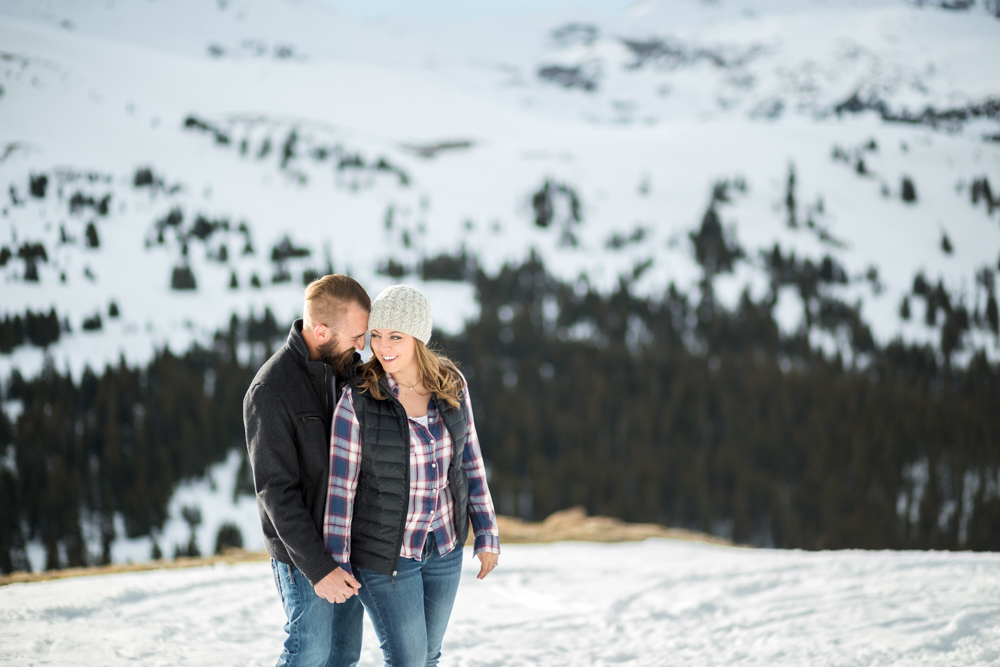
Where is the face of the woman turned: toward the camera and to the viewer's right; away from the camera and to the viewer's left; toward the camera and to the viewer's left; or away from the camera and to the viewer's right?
toward the camera and to the viewer's left

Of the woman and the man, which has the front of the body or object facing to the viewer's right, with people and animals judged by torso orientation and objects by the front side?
the man

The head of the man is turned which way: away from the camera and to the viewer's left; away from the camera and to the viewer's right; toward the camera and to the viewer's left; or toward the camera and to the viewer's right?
toward the camera and to the viewer's right

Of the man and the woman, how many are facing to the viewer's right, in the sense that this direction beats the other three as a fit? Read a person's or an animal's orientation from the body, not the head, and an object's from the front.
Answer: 1

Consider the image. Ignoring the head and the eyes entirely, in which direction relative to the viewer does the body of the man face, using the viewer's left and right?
facing to the right of the viewer

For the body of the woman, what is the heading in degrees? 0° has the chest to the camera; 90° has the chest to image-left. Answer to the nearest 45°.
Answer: approximately 0°

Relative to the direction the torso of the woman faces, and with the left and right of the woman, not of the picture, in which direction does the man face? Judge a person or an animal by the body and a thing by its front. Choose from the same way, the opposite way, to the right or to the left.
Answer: to the left
